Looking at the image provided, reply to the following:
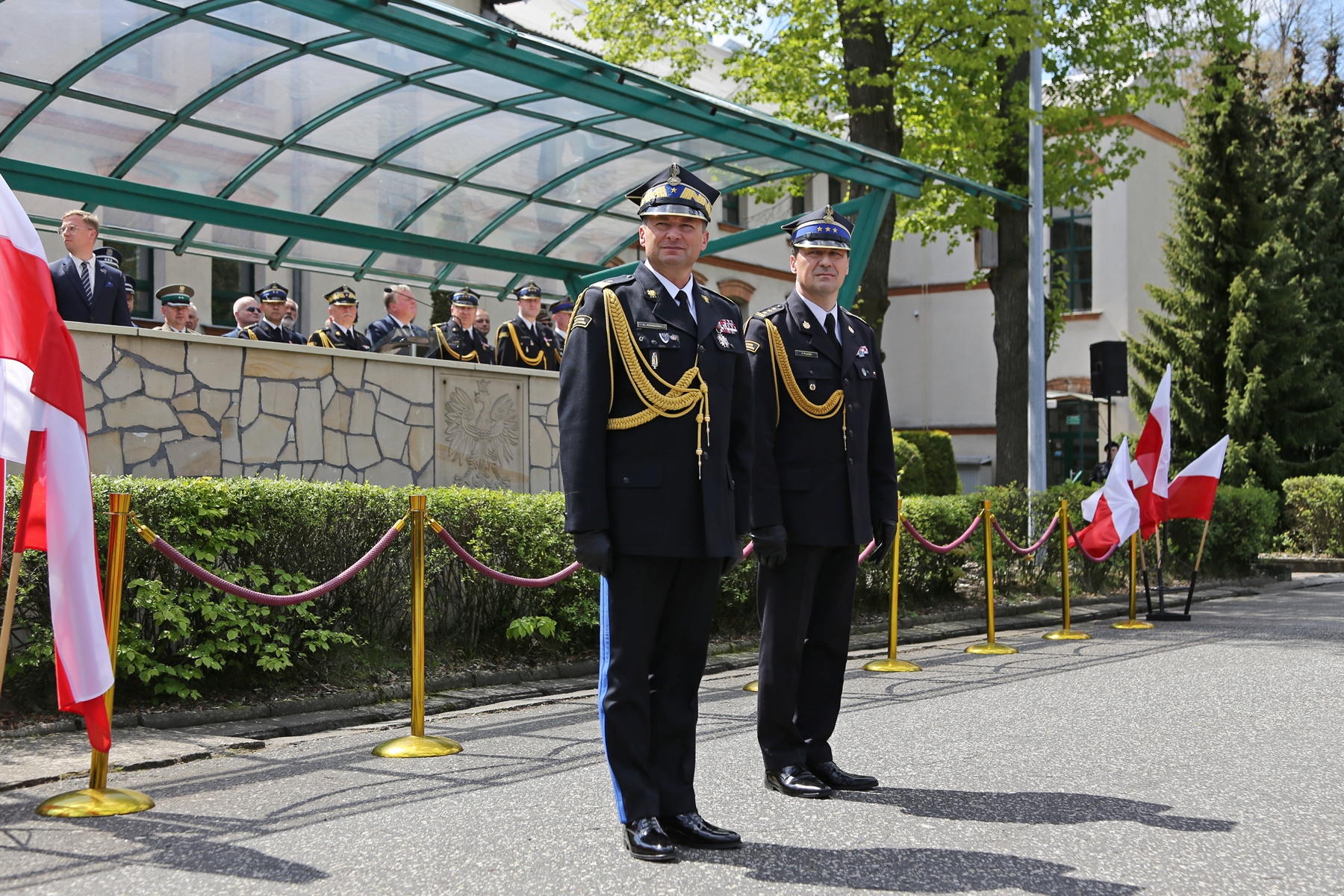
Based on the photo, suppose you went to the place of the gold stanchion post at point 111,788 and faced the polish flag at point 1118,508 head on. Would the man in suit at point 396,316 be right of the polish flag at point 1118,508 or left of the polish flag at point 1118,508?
left

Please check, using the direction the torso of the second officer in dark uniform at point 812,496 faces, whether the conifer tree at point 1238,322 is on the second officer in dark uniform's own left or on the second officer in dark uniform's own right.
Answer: on the second officer in dark uniform's own left

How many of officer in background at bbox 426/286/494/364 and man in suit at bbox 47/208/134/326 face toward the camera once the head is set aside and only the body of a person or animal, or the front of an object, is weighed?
2

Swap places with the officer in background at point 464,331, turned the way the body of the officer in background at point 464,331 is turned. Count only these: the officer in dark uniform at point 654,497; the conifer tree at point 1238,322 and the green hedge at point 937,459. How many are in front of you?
1

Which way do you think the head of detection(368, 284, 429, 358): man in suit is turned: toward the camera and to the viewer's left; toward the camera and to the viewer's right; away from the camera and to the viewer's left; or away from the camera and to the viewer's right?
toward the camera and to the viewer's right

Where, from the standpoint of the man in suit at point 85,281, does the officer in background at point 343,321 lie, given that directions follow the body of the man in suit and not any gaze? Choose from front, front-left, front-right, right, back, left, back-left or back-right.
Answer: back-left

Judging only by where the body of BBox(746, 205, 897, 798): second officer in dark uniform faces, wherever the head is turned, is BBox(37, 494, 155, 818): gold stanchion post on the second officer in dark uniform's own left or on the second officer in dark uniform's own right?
on the second officer in dark uniform's own right

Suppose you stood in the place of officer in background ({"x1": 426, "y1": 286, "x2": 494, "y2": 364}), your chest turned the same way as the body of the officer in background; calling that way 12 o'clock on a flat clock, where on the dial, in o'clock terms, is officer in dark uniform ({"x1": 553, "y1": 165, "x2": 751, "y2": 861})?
The officer in dark uniform is roughly at 12 o'clock from the officer in background.

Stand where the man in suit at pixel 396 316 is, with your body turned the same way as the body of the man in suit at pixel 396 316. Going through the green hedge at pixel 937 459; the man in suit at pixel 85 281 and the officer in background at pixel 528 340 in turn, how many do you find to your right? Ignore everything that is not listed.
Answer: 1

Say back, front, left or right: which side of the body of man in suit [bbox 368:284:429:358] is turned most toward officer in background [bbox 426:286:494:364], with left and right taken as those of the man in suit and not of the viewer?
left

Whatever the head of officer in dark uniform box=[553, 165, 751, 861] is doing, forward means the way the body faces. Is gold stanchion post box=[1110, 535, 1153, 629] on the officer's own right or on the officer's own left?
on the officer's own left
